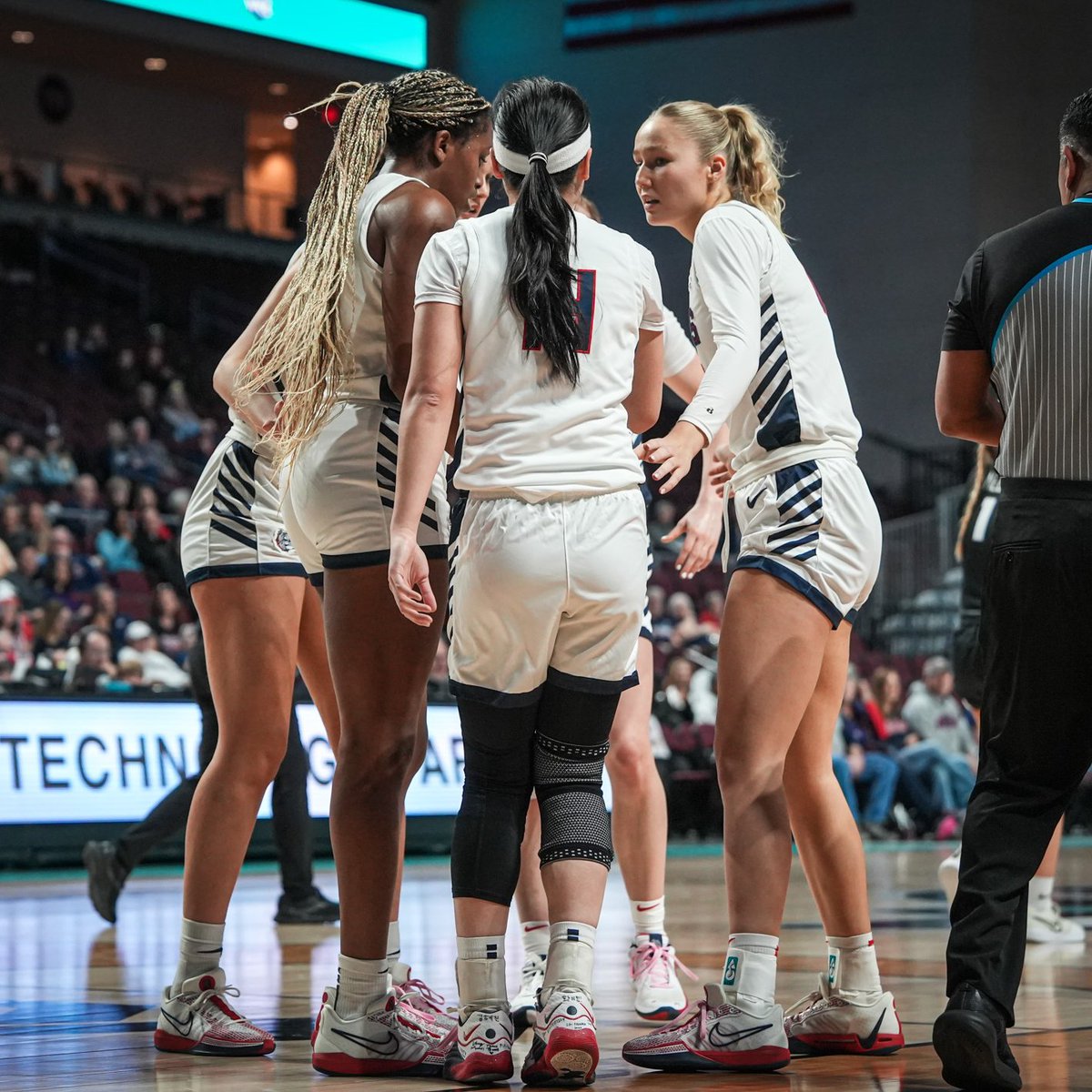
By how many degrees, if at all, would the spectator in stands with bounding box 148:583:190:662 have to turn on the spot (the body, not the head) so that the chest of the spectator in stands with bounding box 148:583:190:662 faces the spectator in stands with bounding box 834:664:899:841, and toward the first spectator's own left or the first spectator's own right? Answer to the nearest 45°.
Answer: approximately 45° to the first spectator's own left

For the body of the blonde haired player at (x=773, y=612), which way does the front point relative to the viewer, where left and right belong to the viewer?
facing to the left of the viewer

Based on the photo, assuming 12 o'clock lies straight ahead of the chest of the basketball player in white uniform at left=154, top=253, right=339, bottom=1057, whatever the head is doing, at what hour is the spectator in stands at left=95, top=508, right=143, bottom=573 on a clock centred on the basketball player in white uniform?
The spectator in stands is roughly at 9 o'clock from the basketball player in white uniform.

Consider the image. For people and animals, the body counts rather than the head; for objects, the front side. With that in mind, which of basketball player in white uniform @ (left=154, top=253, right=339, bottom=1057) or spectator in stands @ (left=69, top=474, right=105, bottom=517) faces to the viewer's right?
the basketball player in white uniform

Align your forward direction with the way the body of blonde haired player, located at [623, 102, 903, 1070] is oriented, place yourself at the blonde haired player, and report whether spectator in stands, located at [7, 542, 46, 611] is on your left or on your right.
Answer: on your right

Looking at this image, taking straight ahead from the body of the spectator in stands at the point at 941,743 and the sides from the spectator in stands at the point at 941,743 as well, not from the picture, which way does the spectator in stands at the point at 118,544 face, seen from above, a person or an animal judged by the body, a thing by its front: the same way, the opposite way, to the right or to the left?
the same way

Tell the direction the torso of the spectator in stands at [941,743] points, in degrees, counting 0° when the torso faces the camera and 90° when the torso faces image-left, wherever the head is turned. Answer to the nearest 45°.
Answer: approximately 0°
